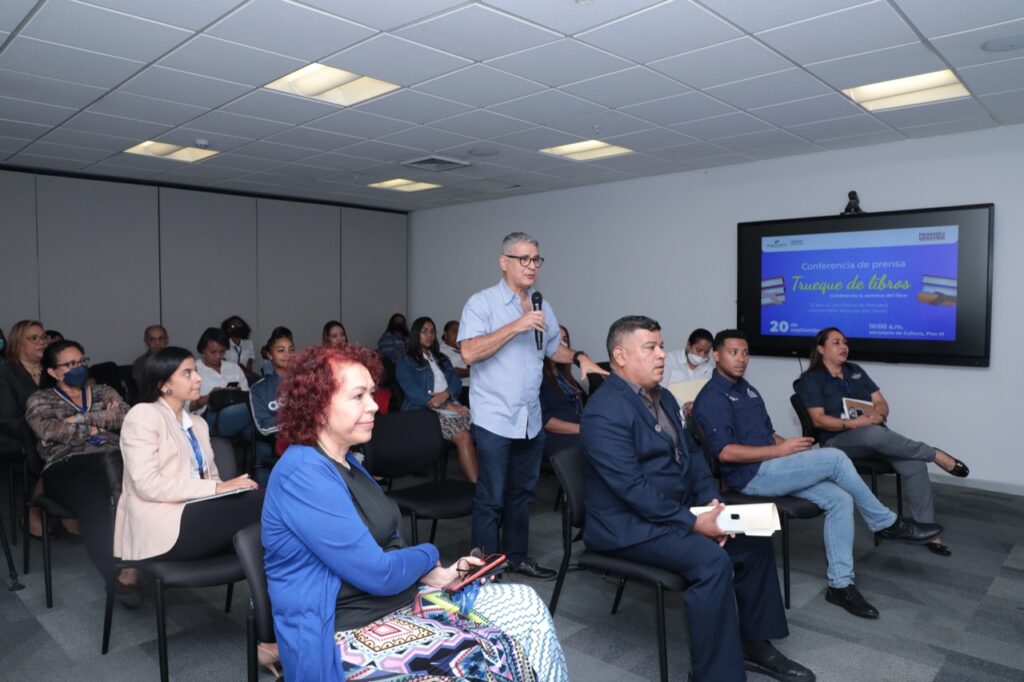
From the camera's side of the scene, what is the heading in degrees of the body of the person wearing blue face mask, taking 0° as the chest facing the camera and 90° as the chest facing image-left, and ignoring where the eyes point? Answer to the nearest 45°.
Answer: approximately 315°

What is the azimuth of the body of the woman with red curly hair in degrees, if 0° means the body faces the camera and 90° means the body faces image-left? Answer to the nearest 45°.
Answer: approximately 270°

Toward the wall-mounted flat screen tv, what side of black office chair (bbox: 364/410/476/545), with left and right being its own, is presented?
left

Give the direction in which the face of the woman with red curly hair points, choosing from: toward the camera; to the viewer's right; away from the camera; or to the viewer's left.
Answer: to the viewer's right

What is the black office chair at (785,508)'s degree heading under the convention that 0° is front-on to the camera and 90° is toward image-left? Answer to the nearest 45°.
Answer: approximately 270°

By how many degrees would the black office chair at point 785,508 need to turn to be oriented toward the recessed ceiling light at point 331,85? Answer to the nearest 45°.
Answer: approximately 180°

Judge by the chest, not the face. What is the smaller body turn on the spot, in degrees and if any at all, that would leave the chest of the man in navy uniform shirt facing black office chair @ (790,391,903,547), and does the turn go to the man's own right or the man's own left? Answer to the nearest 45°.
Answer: approximately 135° to the man's own left

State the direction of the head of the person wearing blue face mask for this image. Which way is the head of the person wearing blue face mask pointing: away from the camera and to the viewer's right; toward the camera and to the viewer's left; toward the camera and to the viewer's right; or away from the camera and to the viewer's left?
toward the camera and to the viewer's right

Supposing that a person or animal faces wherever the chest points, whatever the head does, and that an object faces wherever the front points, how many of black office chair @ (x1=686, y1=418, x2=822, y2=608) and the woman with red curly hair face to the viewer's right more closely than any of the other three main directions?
2
